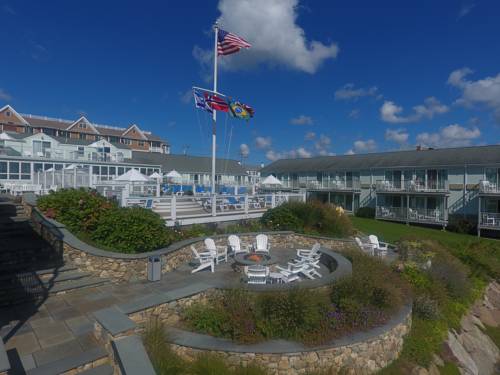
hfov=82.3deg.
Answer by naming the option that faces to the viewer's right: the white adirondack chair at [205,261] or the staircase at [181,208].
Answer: the white adirondack chair

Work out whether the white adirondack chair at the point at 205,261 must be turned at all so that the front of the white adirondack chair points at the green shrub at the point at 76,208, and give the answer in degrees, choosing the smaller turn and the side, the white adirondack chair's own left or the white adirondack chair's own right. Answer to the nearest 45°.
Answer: approximately 180°

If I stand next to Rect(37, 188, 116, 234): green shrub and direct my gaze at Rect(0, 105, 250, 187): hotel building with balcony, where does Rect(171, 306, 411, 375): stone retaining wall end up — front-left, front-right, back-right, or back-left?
back-right

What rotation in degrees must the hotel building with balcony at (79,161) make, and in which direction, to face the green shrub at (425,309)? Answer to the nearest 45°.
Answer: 0° — it already faces it

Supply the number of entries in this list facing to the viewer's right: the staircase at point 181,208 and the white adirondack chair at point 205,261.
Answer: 1

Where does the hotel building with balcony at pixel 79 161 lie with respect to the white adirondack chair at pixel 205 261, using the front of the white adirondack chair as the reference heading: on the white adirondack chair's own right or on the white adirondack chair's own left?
on the white adirondack chair's own left

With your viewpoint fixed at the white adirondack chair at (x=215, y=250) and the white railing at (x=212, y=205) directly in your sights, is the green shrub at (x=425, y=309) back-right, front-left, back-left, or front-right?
back-right

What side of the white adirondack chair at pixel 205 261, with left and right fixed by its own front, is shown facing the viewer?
right

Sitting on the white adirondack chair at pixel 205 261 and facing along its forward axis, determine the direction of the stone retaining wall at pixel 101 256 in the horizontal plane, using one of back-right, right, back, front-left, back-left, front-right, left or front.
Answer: back

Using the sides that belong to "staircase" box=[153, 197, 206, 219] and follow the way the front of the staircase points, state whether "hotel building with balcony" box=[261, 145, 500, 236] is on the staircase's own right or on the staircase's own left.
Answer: on the staircase's own left
